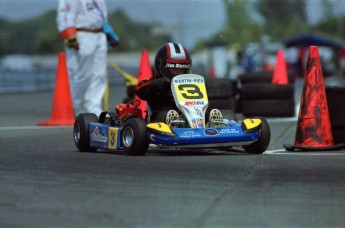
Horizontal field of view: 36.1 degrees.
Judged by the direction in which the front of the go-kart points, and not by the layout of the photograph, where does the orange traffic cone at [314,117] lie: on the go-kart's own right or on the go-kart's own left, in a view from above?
on the go-kart's own left

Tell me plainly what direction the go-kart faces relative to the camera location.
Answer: facing the viewer and to the right of the viewer

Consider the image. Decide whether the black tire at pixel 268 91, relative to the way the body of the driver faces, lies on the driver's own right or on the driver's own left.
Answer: on the driver's own left

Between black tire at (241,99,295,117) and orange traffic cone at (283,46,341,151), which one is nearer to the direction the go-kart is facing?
the orange traffic cone

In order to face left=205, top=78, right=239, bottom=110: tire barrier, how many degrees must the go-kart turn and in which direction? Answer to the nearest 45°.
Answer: approximately 135° to its left
